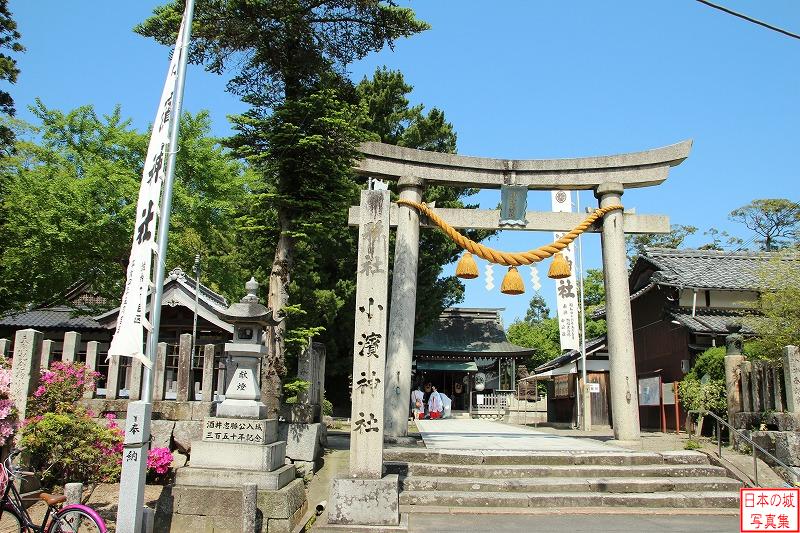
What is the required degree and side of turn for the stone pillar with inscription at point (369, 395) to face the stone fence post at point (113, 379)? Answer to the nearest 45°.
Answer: approximately 135° to its right

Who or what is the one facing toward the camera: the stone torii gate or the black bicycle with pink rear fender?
the stone torii gate

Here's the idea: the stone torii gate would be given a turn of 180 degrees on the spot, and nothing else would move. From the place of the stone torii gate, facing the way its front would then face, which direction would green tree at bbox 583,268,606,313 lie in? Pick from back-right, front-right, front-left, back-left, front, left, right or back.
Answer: front

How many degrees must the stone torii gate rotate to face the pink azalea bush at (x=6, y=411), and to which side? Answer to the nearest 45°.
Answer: approximately 45° to its right

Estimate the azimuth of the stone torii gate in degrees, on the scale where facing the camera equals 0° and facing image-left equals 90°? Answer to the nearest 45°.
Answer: approximately 0°

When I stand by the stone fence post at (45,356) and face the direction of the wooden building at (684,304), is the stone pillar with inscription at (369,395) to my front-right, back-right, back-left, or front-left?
front-right

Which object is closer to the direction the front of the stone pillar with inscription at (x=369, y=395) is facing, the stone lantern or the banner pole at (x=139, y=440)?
the banner pole

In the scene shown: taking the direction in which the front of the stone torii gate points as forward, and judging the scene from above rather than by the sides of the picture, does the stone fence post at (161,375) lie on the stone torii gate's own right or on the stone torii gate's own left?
on the stone torii gate's own right

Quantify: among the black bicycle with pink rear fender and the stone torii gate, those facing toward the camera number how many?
1

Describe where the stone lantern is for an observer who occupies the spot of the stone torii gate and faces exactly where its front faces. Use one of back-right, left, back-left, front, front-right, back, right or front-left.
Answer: front-right

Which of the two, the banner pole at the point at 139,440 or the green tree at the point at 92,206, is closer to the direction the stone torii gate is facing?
the banner pole

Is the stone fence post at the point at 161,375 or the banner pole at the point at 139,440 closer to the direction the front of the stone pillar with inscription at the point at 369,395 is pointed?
the banner pole
